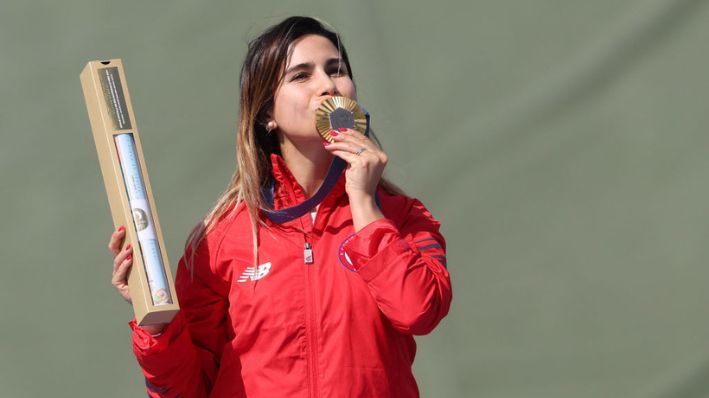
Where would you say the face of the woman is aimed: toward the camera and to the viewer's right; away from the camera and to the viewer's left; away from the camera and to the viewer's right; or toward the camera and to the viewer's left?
toward the camera and to the viewer's right

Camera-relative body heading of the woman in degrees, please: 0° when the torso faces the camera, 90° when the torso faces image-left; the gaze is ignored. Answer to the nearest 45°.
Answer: approximately 0°
